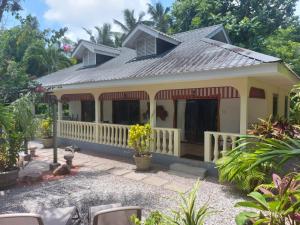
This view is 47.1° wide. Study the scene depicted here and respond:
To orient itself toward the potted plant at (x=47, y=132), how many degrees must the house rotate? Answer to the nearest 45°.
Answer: approximately 45° to its right

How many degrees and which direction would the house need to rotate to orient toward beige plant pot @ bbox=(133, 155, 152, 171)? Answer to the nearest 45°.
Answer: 0° — it already faces it

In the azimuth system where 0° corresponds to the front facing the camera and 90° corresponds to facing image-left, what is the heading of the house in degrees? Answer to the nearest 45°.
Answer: approximately 45°

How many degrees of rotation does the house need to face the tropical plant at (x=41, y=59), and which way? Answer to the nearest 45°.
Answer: approximately 90° to its right

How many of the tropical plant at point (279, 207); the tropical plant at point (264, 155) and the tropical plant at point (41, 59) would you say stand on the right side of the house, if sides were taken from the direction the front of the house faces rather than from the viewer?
1

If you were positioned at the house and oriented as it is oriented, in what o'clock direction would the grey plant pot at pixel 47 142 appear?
The grey plant pot is roughly at 2 o'clock from the house.

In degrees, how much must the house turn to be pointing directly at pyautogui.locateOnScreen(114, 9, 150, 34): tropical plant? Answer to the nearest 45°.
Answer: approximately 135° to its right

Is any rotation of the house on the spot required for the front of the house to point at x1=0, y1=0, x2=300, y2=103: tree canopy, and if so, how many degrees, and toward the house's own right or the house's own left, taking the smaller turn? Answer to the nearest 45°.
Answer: approximately 135° to the house's own right

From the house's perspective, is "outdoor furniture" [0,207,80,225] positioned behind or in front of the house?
in front

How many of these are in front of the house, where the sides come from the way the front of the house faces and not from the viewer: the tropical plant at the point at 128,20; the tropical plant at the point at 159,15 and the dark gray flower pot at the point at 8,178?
1
